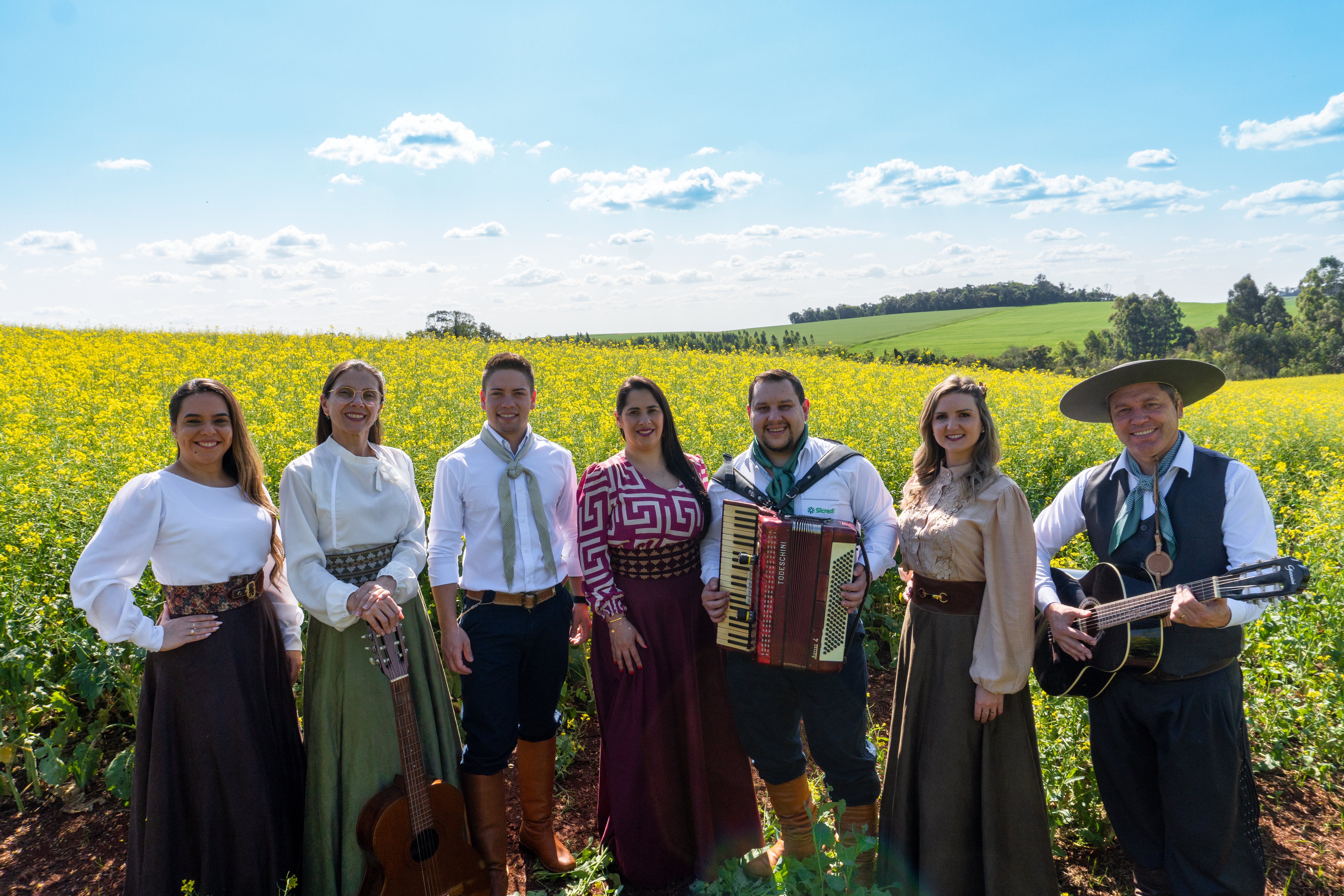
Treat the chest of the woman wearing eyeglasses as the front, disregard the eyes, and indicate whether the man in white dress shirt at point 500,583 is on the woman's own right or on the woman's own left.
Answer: on the woman's own left

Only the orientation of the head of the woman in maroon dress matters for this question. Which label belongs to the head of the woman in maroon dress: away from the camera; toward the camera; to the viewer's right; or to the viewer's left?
toward the camera

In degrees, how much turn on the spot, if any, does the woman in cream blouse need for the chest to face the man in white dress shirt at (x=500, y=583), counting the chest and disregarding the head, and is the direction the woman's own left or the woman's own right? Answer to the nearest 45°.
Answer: approximately 45° to the woman's own right

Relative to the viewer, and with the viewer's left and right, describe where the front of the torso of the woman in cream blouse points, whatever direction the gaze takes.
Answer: facing the viewer and to the left of the viewer

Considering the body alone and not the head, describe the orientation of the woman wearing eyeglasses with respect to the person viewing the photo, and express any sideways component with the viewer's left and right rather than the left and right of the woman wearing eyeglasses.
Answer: facing the viewer

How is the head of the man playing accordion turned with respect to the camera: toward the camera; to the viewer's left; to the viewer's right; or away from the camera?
toward the camera

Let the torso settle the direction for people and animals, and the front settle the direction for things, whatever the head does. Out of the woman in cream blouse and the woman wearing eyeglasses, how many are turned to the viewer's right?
0
